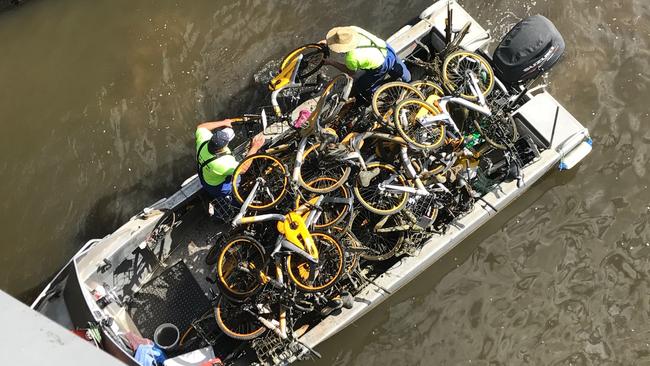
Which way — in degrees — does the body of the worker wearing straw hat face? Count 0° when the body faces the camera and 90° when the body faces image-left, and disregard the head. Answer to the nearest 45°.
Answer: approximately 90°

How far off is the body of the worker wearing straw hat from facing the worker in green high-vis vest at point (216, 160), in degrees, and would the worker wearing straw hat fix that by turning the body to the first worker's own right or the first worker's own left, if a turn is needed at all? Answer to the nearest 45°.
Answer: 0° — they already face them

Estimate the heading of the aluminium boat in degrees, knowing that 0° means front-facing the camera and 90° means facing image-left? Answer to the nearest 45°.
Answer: approximately 45°
